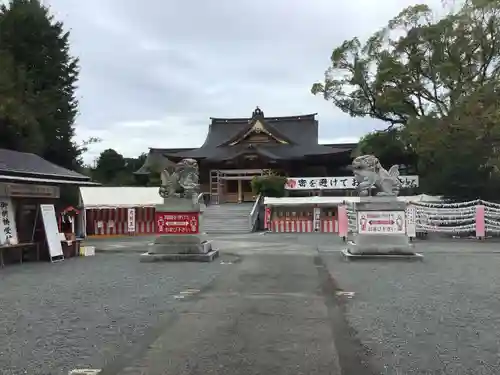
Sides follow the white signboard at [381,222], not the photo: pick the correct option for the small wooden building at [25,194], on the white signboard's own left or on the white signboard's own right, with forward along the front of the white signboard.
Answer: on the white signboard's own right

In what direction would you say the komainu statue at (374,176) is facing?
to the viewer's left

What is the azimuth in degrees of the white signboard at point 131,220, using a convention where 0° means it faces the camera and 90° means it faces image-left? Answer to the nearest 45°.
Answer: approximately 0°

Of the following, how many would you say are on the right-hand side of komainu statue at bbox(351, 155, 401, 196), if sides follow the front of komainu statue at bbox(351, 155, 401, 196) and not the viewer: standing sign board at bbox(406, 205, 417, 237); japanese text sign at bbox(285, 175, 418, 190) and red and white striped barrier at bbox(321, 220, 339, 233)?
3

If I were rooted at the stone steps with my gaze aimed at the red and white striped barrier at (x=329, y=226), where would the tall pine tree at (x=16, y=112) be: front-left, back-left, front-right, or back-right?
back-right

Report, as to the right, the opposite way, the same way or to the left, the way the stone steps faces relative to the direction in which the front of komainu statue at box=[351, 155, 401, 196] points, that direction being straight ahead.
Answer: to the left
